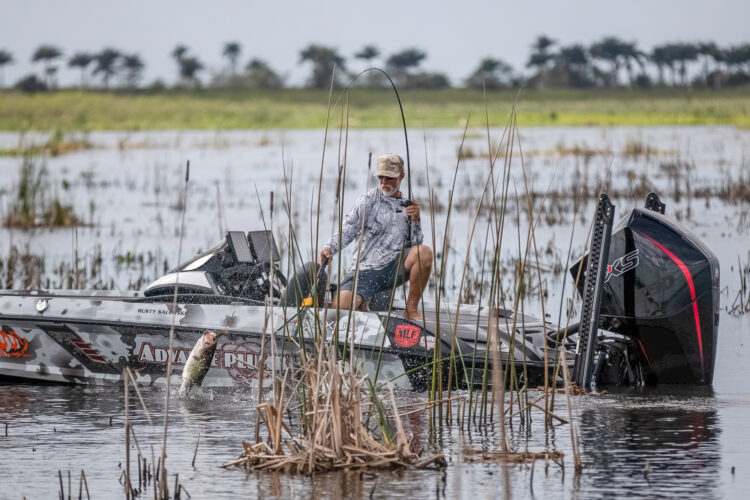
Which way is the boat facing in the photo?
to the viewer's left

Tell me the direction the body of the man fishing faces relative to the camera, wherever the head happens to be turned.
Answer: toward the camera

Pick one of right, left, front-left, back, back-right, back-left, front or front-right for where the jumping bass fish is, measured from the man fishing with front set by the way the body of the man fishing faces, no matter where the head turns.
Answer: right

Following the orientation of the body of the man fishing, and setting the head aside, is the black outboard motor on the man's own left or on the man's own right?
on the man's own left

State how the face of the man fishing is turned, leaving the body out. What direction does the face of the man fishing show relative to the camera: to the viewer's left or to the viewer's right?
to the viewer's left
